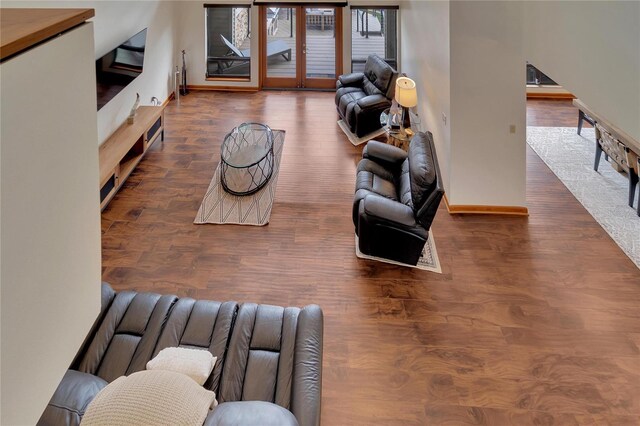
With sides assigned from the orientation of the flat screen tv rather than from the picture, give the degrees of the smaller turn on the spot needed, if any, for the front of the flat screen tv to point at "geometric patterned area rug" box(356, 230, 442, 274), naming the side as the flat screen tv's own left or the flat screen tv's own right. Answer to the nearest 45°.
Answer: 0° — it already faces it

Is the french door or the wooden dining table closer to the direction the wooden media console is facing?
the wooden dining table

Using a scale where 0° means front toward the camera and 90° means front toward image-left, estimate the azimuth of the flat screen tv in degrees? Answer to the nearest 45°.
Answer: approximately 315°

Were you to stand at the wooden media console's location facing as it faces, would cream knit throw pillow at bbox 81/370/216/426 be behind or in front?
in front

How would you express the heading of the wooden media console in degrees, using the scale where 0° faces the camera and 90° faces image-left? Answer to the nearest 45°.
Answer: approximately 315°

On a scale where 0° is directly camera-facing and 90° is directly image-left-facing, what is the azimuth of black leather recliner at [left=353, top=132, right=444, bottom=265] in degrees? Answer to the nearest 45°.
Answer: approximately 90°

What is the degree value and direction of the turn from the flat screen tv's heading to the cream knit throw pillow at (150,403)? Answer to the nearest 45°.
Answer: approximately 45° to its right

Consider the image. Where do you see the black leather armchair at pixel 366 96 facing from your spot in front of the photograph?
facing the viewer and to the left of the viewer

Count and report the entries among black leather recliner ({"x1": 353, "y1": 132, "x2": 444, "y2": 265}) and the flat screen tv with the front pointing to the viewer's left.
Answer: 1

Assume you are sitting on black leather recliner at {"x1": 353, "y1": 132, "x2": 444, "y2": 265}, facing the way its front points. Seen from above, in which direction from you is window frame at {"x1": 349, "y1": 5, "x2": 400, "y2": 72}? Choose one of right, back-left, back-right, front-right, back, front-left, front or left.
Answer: right
